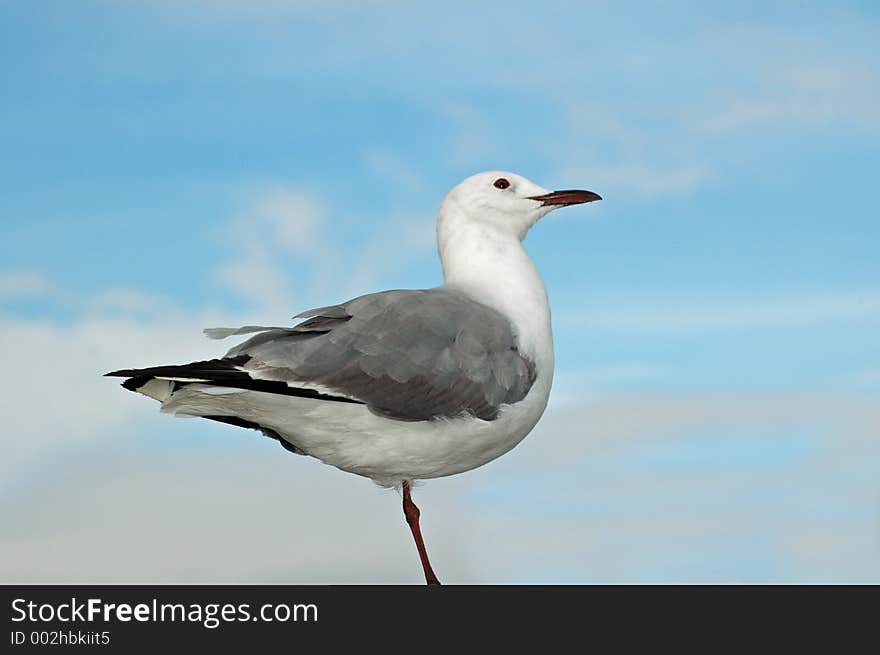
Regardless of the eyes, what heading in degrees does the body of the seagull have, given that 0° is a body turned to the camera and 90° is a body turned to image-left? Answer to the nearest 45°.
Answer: approximately 270°
